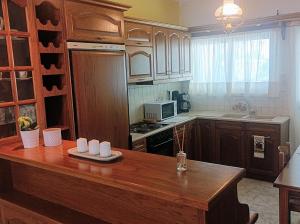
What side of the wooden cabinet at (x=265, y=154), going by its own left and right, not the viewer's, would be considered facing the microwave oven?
right

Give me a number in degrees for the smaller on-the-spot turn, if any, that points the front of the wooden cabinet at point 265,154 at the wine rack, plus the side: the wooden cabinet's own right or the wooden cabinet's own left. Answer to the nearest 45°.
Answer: approximately 45° to the wooden cabinet's own right

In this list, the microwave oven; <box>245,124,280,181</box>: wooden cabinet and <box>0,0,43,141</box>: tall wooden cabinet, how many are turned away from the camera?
0

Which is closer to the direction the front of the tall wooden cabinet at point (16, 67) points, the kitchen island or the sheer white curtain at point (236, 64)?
the kitchen island

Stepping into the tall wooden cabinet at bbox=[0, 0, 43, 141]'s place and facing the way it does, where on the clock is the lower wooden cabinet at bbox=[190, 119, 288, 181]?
The lower wooden cabinet is roughly at 10 o'clock from the tall wooden cabinet.

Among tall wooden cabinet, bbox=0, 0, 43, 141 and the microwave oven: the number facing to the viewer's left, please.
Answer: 0

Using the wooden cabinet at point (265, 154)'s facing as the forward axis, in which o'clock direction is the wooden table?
The wooden table is roughly at 12 o'clock from the wooden cabinet.

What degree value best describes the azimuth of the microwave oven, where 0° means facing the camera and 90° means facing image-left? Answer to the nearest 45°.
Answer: approximately 315°

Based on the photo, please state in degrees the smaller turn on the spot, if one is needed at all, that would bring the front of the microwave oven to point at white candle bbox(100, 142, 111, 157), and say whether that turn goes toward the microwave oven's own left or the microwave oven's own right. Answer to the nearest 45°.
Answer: approximately 45° to the microwave oven's own right

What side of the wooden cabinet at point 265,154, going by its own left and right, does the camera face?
front

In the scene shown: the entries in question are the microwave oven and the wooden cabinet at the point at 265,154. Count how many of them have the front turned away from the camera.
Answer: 0

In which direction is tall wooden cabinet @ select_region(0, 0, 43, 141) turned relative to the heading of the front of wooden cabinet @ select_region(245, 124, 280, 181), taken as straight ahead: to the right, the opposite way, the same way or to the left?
to the left

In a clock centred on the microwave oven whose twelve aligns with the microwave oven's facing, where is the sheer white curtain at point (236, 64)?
The sheer white curtain is roughly at 10 o'clock from the microwave oven.

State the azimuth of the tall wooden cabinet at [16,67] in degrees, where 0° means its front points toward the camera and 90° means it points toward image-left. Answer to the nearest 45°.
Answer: approximately 315°

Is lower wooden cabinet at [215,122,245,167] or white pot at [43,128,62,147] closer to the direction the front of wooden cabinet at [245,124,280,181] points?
the white pot

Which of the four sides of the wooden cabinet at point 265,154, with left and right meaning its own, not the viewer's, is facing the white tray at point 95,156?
front
